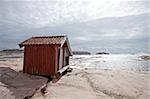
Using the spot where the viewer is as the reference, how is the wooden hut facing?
facing to the right of the viewer
